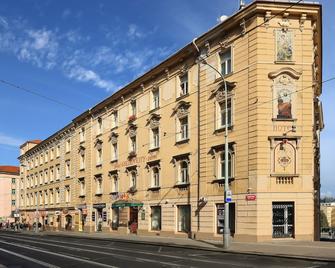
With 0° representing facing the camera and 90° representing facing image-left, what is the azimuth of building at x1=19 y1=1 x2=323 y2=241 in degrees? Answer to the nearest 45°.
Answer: approximately 45°
